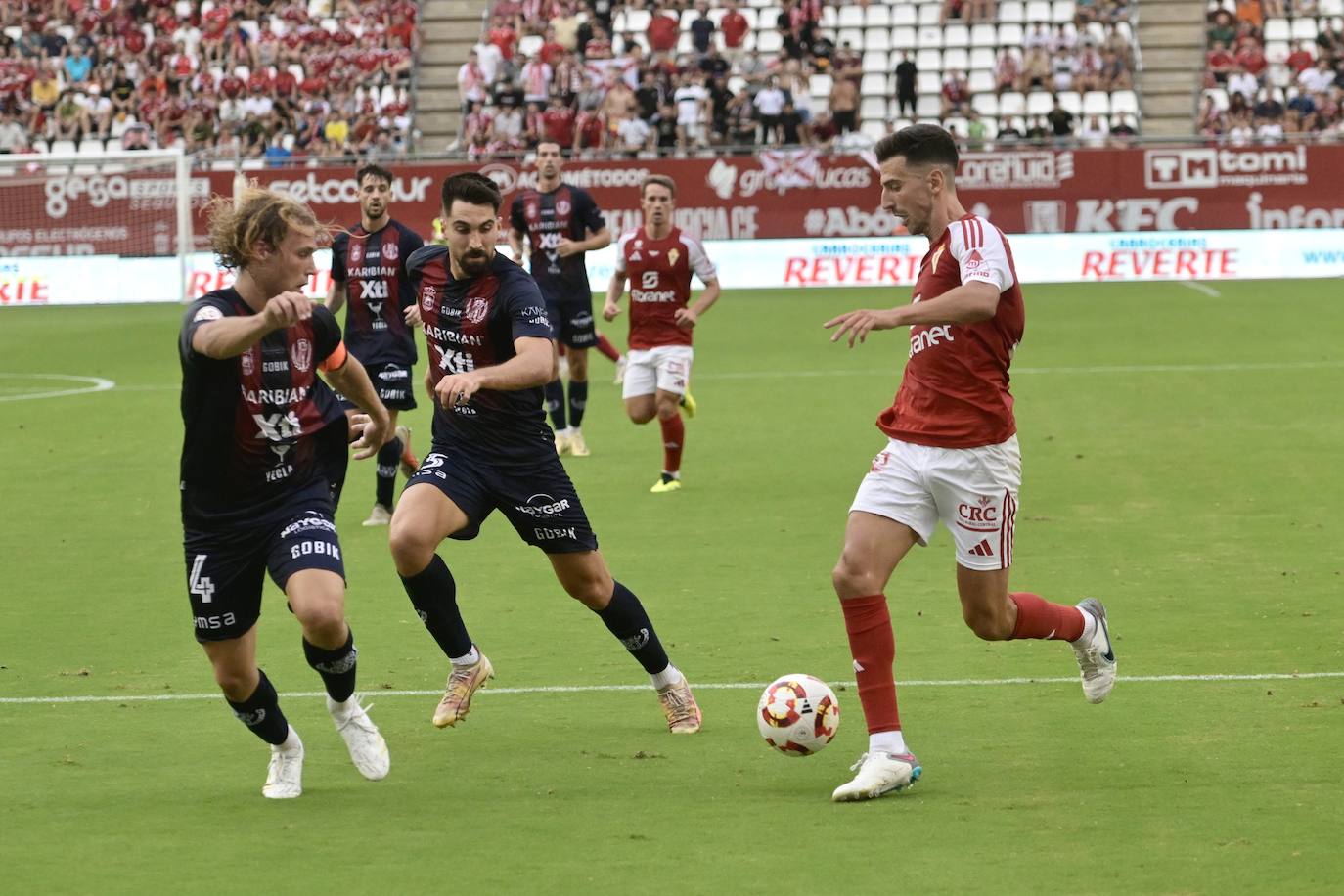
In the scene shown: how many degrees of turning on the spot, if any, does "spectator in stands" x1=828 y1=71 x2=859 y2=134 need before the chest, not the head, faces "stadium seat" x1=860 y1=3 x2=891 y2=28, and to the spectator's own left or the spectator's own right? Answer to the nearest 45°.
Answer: approximately 180°

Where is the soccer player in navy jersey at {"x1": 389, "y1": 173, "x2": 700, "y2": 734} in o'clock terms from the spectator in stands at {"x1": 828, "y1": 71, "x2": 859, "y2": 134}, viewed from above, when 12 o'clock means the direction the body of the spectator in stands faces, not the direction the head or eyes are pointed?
The soccer player in navy jersey is roughly at 12 o'clock from the spectator in stands.

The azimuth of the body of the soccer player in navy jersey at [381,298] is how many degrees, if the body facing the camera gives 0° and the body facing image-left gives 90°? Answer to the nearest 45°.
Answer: approximately 0°

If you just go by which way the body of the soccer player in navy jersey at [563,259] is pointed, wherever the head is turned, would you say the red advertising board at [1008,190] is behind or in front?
behind

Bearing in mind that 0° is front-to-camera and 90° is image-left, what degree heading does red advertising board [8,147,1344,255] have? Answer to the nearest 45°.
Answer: approximately 0°

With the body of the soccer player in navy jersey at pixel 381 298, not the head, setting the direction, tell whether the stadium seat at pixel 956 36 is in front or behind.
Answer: behind

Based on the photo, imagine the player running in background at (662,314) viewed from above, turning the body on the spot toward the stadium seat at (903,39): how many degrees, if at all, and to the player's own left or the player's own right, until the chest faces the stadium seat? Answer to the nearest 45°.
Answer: approximately 180°

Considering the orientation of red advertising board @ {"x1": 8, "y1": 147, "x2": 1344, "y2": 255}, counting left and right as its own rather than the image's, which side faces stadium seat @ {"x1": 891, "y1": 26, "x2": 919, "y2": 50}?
back

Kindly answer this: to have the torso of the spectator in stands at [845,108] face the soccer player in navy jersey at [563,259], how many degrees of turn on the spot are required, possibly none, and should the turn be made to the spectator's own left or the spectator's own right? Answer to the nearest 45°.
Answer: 0° — they already face them

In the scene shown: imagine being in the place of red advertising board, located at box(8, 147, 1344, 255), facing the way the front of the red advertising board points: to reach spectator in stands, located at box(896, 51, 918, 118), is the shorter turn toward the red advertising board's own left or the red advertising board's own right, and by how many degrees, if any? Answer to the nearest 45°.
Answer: approximately 180°
